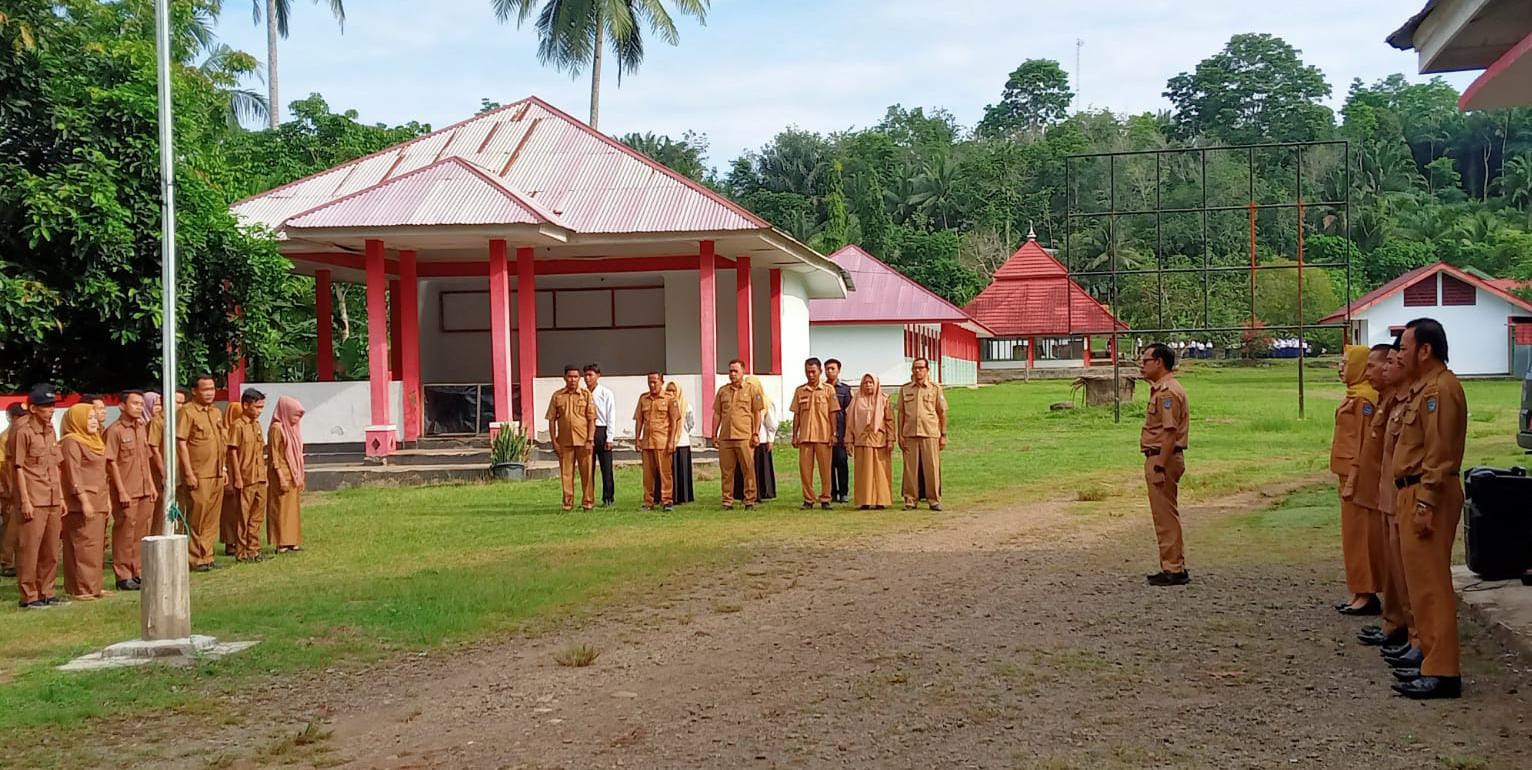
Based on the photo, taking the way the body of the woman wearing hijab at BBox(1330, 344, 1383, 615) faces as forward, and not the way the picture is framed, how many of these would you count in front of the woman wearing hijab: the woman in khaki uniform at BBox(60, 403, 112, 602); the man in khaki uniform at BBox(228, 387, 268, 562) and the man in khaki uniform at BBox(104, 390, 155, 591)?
3

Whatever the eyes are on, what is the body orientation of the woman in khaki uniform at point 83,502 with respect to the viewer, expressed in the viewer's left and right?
facing the viewer and to the right of the viewer

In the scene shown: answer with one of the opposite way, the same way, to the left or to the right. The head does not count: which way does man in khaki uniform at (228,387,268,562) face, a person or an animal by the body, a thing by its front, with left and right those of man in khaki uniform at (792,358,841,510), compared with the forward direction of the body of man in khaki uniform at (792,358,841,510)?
to the left

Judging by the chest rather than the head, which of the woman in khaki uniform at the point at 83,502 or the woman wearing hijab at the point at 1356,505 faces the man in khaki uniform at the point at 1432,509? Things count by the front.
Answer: the woman in khaki uniform

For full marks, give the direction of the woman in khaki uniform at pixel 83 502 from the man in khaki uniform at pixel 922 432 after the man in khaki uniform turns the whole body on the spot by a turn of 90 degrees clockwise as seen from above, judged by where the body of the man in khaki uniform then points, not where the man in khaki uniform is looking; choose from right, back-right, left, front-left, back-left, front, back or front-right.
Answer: front-left

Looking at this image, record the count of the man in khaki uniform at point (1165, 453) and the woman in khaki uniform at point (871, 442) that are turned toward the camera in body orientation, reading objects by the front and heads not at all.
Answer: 1

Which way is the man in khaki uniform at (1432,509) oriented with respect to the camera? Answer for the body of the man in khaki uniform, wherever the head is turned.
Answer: to the viewer's left

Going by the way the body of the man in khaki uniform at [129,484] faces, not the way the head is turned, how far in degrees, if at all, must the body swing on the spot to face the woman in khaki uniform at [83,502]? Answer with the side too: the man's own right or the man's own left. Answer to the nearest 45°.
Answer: approximately 90° to the man's own right

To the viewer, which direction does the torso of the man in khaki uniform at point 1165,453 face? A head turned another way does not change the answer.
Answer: to the viewer's left

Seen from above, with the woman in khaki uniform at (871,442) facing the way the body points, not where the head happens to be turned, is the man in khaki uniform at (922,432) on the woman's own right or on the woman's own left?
on the woman's own left
